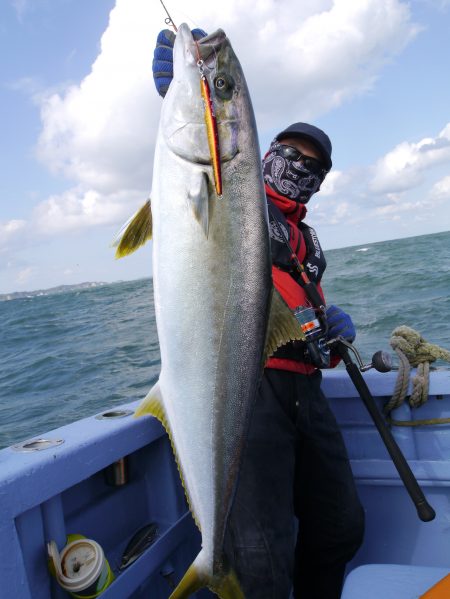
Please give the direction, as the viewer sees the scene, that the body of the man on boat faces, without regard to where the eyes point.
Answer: toward the camera

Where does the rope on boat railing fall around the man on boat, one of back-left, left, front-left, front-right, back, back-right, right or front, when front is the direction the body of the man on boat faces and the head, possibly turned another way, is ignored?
back-left
